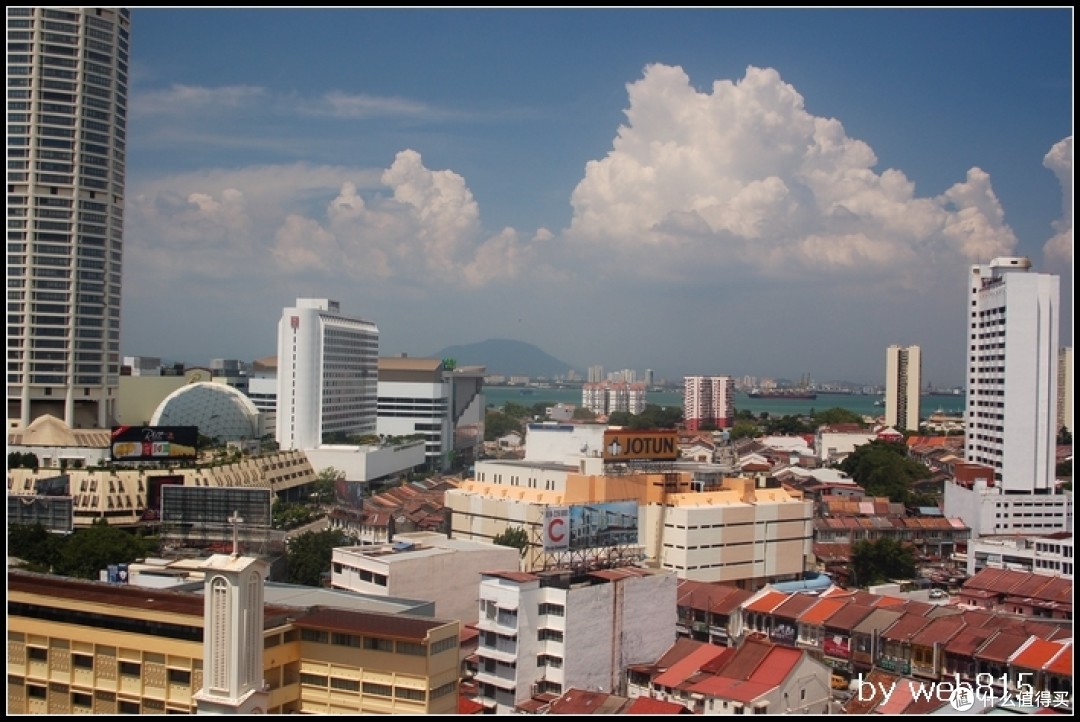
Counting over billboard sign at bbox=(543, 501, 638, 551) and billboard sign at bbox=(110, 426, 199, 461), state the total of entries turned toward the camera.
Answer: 2

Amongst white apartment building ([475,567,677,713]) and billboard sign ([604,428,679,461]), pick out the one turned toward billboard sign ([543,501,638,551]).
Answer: billboard sign ([604,428,679,461])

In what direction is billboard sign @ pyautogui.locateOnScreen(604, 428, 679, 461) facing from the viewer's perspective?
toward the camera

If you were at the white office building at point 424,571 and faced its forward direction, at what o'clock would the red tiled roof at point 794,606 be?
The red tiled roof is roughly at 8 o'clock from the white office building.

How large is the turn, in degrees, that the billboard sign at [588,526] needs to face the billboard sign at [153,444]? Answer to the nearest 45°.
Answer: approximately 135° to its right

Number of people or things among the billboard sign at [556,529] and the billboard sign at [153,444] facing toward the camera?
2

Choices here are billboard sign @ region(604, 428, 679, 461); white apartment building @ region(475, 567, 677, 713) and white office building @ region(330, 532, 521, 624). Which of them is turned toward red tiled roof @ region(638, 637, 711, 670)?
the billboard sign

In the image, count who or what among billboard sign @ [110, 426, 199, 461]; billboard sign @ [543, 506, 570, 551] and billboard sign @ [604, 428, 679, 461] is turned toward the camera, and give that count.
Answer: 3

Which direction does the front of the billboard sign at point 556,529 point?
toward the camera

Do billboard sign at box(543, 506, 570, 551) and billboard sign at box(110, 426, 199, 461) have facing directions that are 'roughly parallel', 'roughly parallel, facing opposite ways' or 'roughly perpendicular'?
roughly parallel

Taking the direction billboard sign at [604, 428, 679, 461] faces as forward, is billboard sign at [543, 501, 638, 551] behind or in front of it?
in front

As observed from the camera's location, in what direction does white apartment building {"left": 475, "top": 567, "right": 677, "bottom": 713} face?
facing the viewer and to the left of the viewer
